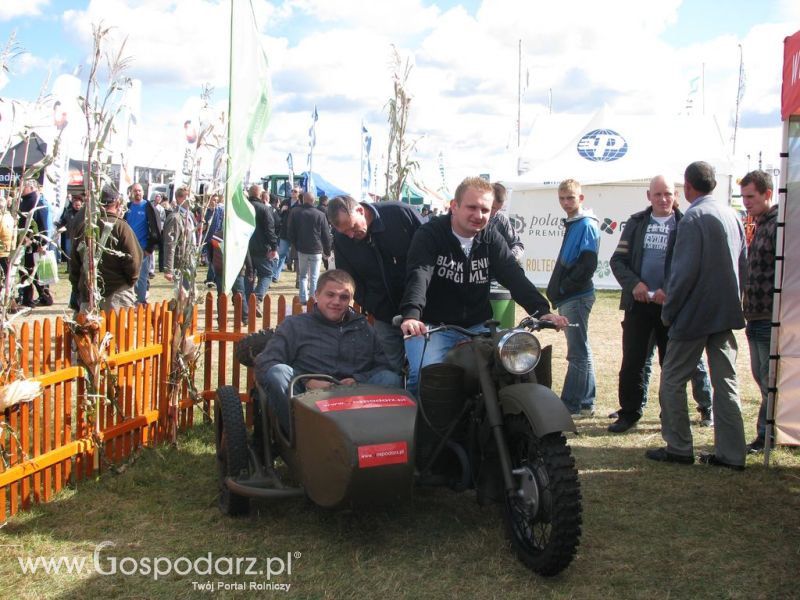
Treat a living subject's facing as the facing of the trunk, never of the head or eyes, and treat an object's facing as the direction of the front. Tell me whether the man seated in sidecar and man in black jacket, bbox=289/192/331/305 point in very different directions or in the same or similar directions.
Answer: very different directions

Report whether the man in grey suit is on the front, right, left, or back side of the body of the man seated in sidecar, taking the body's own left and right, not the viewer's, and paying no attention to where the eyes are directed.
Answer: left

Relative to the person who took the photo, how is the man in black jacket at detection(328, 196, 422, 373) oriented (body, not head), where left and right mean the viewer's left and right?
facing the viewer and to the left of the viewer

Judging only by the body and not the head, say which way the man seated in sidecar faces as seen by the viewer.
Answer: toward the camera

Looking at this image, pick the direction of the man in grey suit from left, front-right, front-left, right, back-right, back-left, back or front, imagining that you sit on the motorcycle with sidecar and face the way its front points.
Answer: left

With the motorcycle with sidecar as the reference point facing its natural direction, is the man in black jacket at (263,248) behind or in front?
behind

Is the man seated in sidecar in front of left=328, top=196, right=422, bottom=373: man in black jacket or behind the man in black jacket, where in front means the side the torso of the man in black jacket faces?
in front

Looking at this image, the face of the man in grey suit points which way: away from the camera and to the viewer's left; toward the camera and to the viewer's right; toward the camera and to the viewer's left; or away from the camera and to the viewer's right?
away from the camera and to the viewer's left

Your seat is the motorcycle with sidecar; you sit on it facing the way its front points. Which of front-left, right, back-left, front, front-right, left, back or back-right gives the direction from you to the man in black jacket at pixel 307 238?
back-left

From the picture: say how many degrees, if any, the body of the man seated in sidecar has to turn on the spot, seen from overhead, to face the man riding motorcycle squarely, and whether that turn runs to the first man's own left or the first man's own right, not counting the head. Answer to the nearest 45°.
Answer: approximately 90° to the first man's own left

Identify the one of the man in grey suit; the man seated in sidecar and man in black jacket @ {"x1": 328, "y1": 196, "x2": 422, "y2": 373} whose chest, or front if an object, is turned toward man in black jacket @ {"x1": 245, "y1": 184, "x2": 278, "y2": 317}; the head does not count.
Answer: the man in grey suit

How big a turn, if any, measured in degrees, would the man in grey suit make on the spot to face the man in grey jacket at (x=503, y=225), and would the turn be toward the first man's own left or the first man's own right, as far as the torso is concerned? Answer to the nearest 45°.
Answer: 0° — they already face them

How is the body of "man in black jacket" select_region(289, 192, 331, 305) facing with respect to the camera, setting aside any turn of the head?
away from the camera
